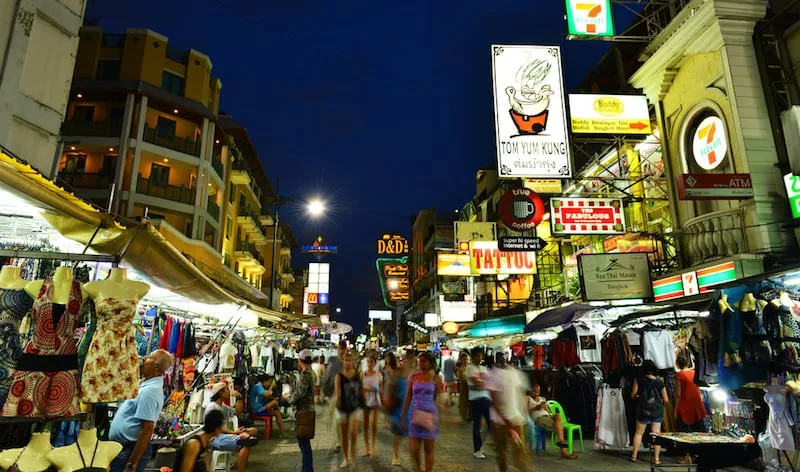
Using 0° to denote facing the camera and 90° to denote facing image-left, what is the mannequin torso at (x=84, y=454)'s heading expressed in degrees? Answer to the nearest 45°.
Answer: approximately 0°

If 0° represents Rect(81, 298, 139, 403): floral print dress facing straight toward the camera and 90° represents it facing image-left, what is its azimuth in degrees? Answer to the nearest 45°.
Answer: approximately 0°

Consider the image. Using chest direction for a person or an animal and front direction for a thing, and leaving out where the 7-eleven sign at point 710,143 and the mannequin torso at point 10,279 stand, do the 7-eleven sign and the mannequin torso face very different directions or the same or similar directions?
very different directions

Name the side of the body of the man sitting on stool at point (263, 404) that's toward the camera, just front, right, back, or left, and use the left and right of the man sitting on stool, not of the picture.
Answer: right

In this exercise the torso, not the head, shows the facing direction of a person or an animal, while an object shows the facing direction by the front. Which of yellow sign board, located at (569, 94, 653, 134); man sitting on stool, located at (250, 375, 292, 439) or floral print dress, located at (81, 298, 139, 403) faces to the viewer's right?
the man sitting on stool
